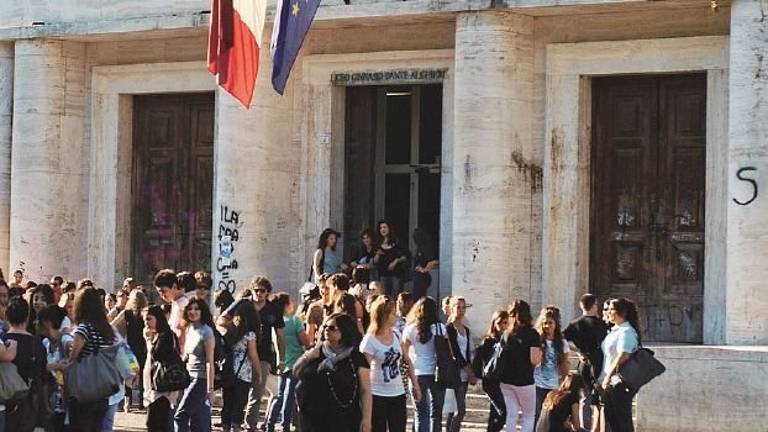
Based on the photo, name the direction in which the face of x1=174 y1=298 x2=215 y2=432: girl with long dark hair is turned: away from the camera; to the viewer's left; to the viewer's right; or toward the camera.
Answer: toward the camera

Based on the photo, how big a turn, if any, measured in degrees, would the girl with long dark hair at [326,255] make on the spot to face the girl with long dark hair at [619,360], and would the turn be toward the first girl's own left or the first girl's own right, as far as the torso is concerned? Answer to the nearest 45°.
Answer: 0° — they already face them

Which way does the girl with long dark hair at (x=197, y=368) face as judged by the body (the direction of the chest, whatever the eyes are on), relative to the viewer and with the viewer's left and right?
facing the viewer and to the left of the viewer

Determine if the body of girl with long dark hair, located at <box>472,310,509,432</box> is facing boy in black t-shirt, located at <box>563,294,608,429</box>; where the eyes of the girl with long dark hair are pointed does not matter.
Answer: no

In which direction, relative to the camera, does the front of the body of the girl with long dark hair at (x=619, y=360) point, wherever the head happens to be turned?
to the viewer's left
